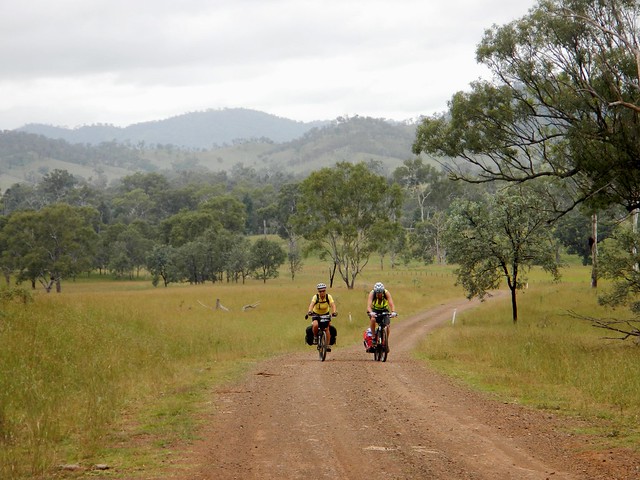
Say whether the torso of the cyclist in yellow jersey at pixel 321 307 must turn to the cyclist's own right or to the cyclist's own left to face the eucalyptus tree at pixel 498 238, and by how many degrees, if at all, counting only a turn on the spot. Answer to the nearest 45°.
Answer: approximately 135° to the cyclist's own left

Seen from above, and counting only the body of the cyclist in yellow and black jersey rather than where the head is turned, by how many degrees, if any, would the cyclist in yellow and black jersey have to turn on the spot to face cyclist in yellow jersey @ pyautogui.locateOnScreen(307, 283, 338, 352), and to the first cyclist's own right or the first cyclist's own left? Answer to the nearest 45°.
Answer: approximately 90° to the first cyclist's own right

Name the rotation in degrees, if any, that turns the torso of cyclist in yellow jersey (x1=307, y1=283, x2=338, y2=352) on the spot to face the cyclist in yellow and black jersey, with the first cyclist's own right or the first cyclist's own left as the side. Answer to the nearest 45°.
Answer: approximately 90° to the first cyclist's own left

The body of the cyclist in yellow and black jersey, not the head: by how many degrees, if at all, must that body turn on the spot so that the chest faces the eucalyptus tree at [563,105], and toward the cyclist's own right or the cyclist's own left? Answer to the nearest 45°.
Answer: approximately 135° to the cyclist's own left

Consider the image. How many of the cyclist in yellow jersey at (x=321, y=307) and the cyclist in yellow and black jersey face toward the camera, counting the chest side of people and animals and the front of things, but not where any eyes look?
2

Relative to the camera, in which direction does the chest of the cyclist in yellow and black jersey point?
toward the camera

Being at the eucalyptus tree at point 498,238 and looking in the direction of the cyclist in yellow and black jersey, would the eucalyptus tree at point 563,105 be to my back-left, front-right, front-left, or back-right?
front-left

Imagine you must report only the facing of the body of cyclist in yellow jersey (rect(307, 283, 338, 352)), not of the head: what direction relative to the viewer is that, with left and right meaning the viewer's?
facing the viewer

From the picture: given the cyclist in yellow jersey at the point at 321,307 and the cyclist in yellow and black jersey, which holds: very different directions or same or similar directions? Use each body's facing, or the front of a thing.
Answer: same or similar directions
